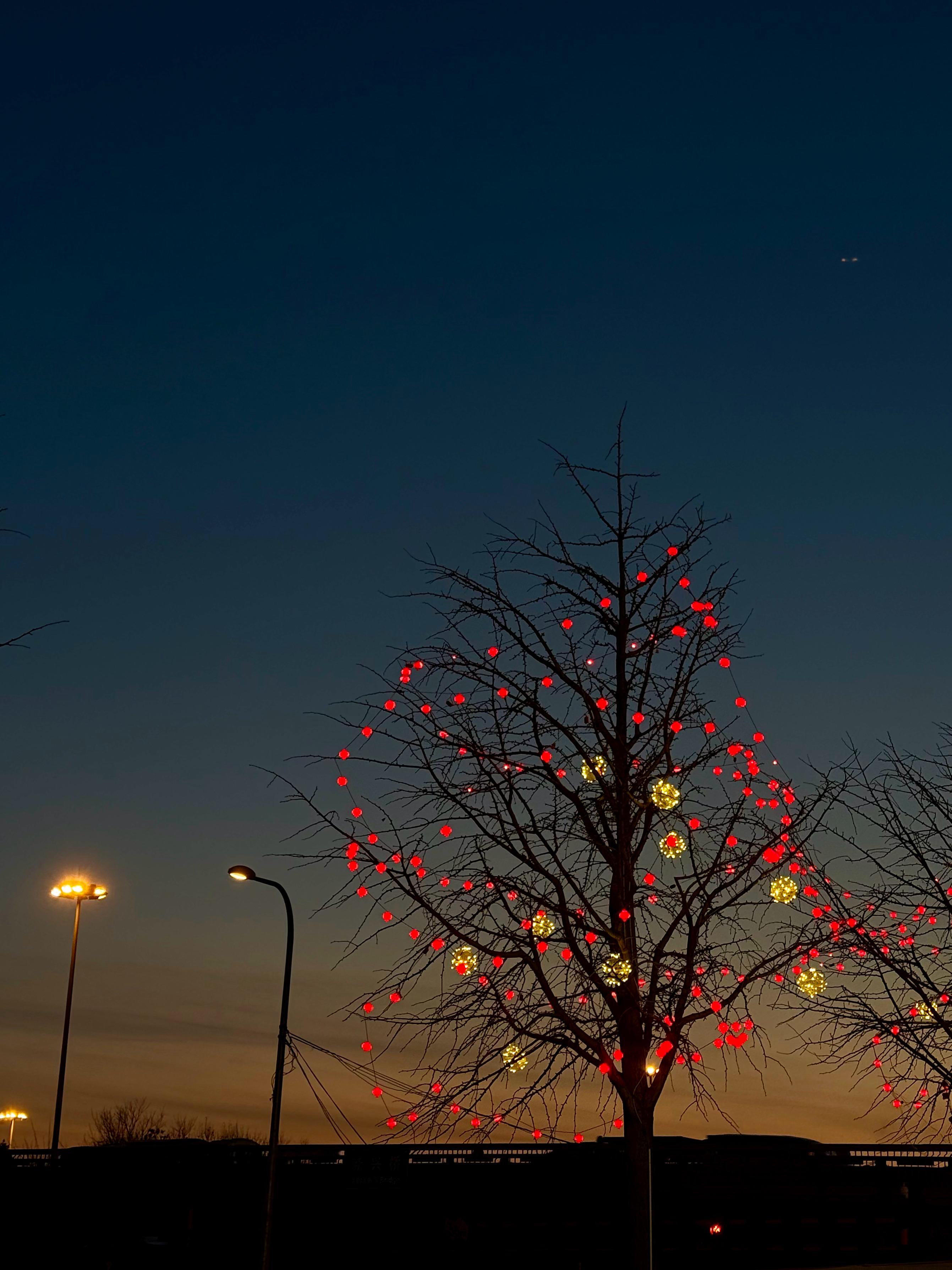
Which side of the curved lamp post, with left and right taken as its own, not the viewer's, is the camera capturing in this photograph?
left
